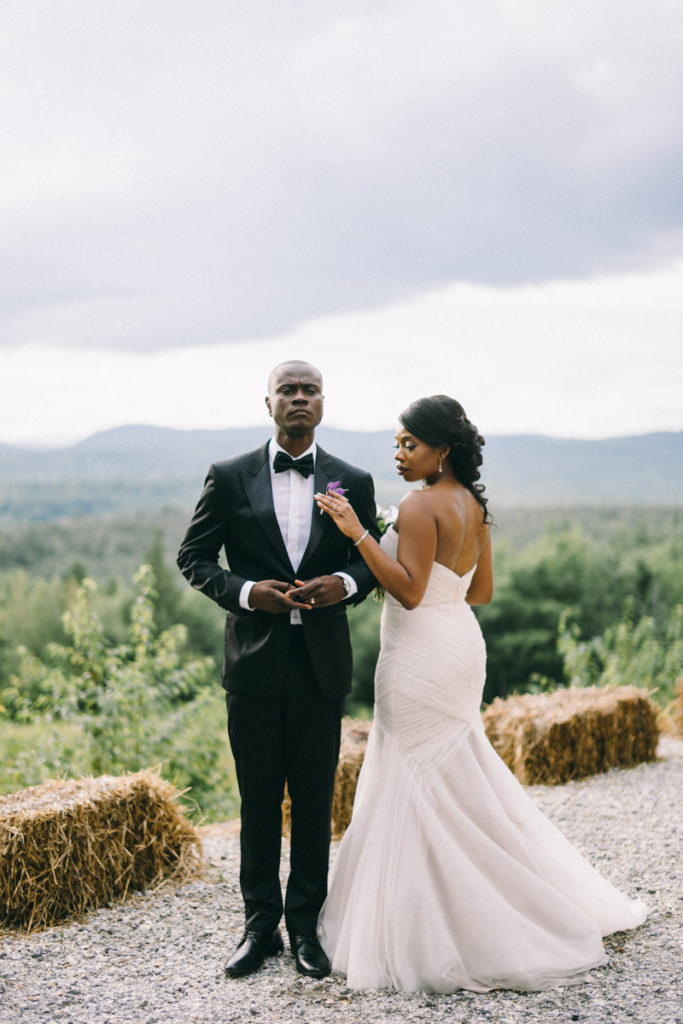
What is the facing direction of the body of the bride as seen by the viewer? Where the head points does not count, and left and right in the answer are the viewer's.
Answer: facing away from the viewer and to the left of the viewer

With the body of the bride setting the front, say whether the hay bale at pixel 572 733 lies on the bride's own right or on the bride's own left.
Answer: on the bride's own right

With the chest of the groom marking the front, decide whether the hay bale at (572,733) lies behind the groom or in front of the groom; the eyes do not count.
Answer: behind

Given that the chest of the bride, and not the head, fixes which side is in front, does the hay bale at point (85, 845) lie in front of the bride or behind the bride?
in front

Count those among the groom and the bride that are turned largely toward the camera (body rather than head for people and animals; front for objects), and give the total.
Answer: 1

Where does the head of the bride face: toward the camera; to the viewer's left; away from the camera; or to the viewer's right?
to the viewer's left
